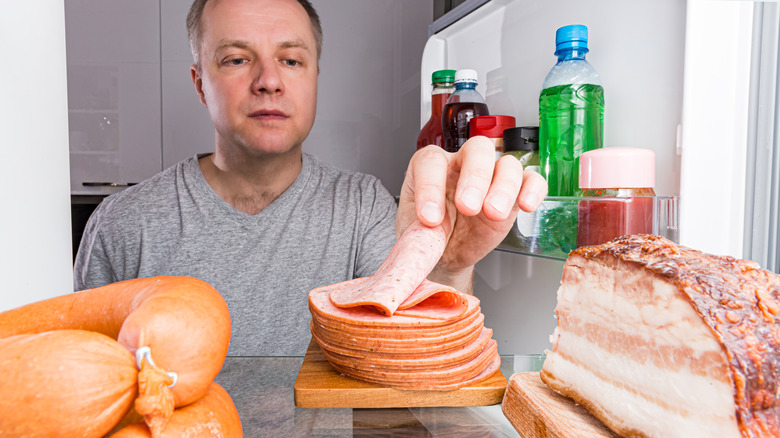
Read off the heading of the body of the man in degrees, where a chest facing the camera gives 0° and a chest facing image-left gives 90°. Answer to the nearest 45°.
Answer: approximately 0°

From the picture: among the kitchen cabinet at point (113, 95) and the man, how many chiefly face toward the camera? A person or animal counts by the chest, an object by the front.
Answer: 2

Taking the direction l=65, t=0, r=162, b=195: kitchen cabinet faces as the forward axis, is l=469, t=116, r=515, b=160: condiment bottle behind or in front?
in front

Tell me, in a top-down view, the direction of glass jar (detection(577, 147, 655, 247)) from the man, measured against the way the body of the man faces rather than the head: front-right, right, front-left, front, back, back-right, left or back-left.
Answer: front-left

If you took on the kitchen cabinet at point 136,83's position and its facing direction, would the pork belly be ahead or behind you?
ahead

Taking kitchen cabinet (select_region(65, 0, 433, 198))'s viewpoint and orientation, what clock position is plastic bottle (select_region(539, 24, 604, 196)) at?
The plastic bottle is roughly at 11 o'clock from the kitchen cabinet.

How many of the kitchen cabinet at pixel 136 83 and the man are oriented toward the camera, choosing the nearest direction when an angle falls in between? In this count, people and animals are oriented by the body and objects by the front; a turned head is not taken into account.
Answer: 2

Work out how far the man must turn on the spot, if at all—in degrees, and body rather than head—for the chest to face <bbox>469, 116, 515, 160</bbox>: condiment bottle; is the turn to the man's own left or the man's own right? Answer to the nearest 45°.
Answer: approximately 45° to the man's own left

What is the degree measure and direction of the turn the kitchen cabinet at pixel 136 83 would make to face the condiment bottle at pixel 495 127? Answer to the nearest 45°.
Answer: approximately 45° to its left

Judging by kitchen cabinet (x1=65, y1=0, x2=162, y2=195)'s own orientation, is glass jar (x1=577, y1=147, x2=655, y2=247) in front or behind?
in front
